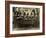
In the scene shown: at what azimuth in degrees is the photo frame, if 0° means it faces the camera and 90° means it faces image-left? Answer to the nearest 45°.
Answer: approximately 315°
